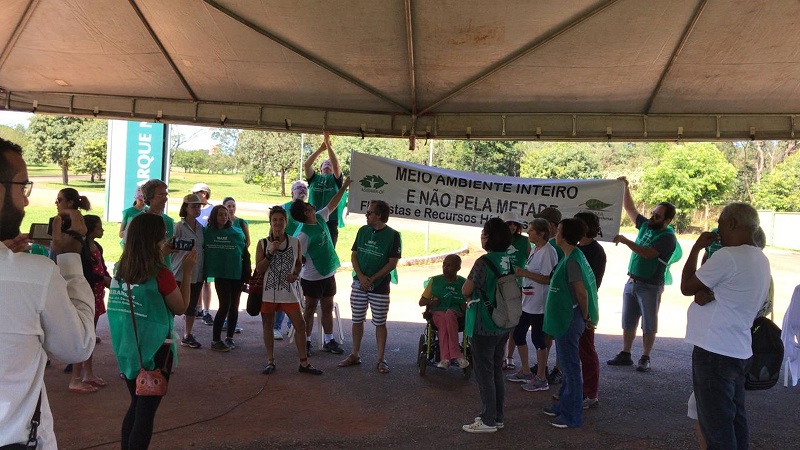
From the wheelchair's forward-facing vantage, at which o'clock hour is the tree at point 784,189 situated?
The tree is roughly at 7 o'clock from the wheelchair.

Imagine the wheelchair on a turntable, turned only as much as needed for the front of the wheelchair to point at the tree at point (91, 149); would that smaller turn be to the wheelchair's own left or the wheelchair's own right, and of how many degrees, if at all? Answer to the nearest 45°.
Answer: approximately 135° to the wheelchair's own right

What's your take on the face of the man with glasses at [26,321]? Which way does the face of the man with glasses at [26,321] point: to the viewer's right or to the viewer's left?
to the viewer's right

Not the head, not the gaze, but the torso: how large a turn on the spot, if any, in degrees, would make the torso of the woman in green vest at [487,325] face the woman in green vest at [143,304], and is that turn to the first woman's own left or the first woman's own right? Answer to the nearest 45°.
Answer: approximately 45° to the first woman's own left

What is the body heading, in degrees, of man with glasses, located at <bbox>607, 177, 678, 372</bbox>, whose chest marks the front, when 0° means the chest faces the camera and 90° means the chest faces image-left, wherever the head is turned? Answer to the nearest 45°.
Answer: approximately 45°
